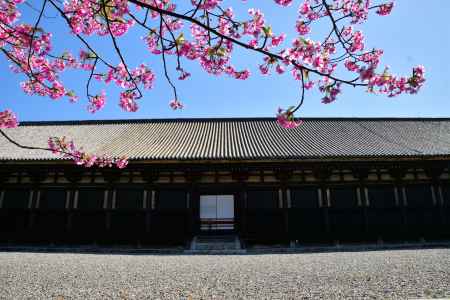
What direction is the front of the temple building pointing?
toward the camera
